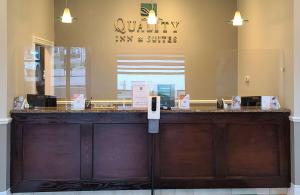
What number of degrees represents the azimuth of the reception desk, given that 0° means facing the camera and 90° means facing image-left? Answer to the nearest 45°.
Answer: approximately 0°

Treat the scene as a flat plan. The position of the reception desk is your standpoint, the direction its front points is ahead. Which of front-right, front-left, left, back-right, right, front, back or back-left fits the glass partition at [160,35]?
back

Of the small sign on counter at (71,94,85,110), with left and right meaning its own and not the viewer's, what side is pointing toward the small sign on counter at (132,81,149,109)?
left

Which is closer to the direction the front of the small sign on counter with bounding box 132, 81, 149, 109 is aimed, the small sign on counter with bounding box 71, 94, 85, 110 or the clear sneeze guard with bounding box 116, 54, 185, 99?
the small sign on counter

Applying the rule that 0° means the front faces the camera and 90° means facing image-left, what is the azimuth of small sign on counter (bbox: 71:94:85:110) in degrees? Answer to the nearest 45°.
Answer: approximately 0°

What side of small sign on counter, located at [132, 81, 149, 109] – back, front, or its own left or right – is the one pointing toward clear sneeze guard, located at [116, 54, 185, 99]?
back

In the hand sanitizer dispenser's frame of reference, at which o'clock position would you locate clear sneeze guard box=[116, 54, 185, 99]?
The clear sneeze guard is roughly at 6 o'clock from the hand sanitizer dispenser.

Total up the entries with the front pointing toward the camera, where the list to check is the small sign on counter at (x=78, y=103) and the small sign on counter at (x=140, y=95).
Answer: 2
